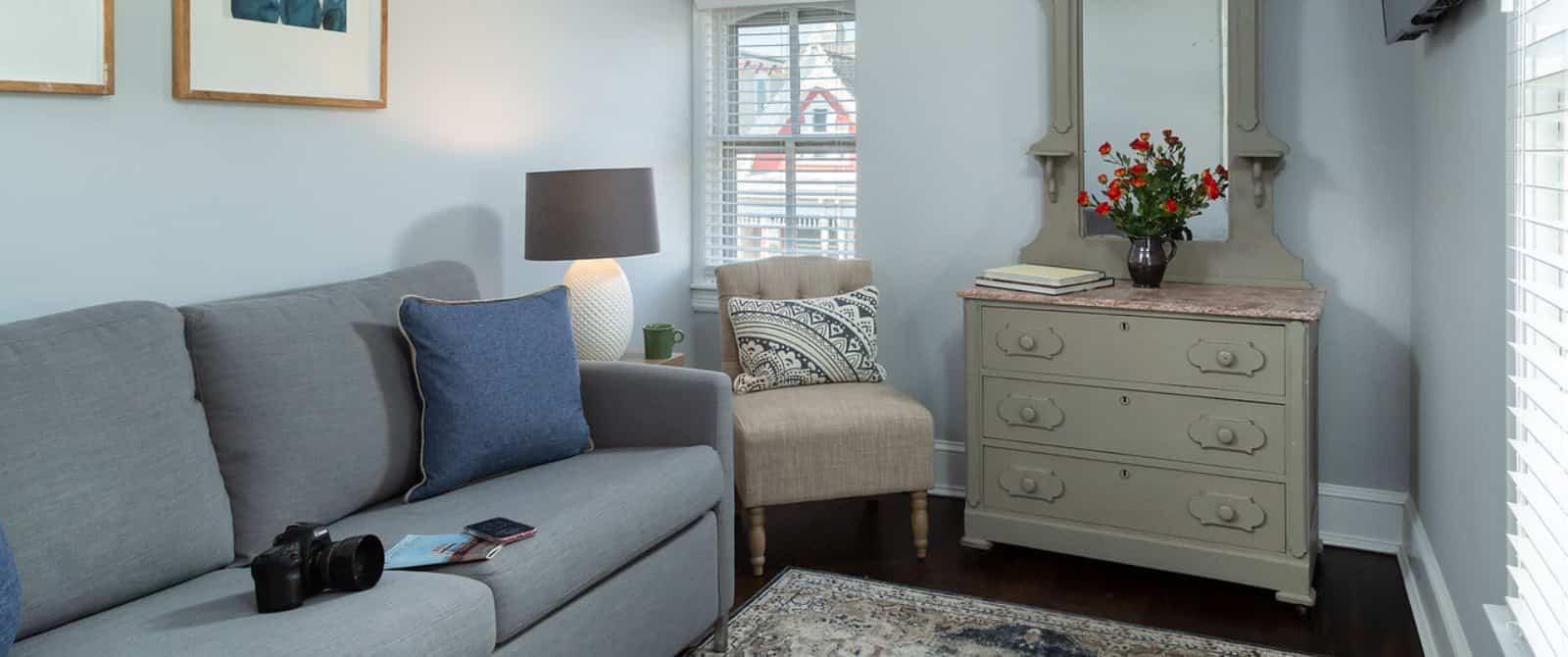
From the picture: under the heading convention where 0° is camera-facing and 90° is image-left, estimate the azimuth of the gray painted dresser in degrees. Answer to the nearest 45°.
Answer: approximately 45°

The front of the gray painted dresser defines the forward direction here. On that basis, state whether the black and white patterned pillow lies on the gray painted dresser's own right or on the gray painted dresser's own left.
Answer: on the gray painted dresser's own right

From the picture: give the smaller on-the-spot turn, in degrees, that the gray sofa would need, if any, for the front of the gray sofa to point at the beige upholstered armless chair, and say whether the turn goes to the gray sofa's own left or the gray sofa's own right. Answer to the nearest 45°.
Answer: approximately 90° to the gray sofa's own left

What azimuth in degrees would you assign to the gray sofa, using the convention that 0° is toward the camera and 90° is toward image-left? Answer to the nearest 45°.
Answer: approximately 315°

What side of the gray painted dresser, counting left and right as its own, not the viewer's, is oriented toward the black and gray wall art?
left

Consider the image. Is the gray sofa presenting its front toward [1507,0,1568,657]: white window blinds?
yes
